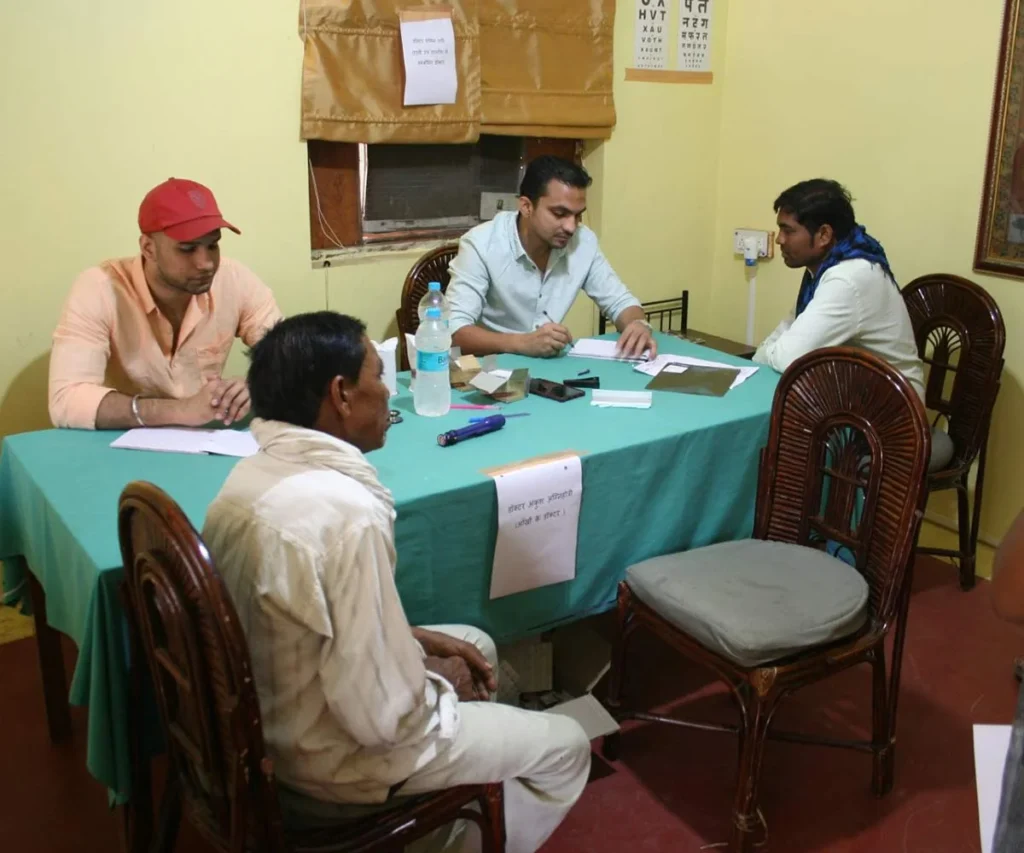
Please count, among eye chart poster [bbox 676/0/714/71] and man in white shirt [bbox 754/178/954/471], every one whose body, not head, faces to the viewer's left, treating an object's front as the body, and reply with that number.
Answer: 1

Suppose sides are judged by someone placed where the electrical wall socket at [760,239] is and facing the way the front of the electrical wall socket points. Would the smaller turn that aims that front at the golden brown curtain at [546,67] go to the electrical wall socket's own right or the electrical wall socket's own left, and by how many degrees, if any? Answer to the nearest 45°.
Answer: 0° — it already faces it

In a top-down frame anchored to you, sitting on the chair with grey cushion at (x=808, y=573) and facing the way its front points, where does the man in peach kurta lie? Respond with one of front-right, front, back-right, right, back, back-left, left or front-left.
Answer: front-right

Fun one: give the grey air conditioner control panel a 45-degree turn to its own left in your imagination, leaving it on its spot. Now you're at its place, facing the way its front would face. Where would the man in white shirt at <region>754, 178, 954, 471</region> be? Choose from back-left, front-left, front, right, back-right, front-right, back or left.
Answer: front

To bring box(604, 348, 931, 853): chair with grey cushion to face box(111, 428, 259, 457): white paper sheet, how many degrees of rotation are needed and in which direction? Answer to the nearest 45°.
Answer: approximately 45° to its right

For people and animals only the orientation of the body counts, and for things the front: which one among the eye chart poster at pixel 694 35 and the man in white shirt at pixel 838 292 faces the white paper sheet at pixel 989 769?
the eye chart poster

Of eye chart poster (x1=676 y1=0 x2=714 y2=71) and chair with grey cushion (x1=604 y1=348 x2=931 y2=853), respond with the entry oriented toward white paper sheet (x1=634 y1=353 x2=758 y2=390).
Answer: the eye chart poster

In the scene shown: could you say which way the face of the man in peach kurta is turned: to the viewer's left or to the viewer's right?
to the viewer's right

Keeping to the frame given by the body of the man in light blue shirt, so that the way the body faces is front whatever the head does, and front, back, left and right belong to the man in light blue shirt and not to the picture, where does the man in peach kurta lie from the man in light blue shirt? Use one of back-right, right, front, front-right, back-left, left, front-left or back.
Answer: right

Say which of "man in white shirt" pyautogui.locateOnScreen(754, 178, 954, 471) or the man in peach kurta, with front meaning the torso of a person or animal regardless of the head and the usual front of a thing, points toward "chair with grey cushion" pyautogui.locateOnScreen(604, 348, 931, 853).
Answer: the man in peach kurta

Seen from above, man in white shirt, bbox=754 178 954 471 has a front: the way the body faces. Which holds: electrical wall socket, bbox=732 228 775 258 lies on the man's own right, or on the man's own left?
on the man's own right

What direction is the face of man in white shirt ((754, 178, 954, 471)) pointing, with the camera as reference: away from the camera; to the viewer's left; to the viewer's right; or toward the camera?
to the viewer's left

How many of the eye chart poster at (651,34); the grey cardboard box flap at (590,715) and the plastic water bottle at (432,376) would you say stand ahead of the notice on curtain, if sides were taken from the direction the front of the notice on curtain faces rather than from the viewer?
2

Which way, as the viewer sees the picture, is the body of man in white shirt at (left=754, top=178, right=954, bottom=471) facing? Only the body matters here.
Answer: to the viewer's left
